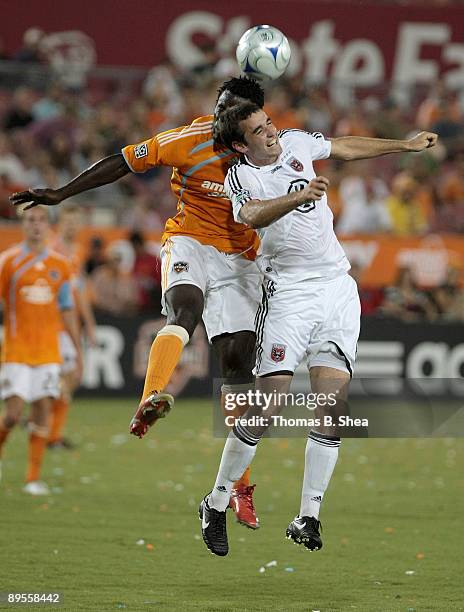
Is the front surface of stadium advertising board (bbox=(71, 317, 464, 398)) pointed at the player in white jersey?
yes

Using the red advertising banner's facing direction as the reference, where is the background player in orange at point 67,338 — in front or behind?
in front

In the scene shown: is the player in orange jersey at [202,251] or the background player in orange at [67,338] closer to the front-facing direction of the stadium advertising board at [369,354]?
the player in orange jersey

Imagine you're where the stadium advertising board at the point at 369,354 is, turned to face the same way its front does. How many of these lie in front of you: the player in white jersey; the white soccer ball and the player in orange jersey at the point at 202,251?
3

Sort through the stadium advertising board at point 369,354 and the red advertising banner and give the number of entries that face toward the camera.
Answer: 2

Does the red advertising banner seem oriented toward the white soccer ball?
yes

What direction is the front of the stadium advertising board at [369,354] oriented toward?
toward the camera

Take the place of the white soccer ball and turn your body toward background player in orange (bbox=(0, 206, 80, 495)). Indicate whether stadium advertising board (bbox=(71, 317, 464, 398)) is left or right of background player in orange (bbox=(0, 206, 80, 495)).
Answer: right

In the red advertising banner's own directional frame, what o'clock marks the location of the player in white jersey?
The player in white jersey is roughly at 12 o'clock from the red advertising banner.

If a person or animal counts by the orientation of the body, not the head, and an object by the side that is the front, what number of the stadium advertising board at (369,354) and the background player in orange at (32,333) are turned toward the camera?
2

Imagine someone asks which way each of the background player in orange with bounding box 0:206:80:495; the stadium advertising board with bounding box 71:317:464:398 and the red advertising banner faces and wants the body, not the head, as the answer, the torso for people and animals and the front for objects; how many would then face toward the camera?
3

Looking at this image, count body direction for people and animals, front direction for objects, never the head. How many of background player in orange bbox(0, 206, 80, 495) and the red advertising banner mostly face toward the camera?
2

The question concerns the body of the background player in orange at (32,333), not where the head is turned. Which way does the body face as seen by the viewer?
toward the camera
